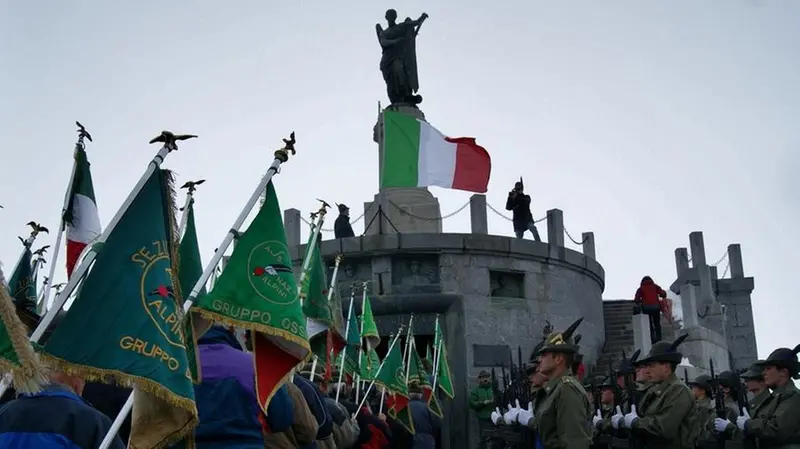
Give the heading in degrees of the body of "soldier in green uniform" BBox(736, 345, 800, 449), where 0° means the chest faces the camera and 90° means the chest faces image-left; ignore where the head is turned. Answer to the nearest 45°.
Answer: approximately 90°

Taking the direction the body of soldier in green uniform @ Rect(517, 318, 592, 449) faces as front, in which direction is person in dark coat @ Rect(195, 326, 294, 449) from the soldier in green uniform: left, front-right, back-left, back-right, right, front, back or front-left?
front-left

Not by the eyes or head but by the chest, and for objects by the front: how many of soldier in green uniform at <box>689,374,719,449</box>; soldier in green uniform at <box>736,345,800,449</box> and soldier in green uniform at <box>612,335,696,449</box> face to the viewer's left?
3

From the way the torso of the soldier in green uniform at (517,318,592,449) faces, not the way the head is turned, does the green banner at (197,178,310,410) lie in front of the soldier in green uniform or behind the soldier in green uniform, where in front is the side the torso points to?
in front

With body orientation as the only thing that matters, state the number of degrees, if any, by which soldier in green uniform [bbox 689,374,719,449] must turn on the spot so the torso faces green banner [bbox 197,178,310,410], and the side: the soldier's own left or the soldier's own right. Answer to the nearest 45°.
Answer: approximately 45° to the soldier's own left

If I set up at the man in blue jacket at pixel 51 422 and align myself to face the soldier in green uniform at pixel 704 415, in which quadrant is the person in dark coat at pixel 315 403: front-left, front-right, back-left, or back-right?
front-left

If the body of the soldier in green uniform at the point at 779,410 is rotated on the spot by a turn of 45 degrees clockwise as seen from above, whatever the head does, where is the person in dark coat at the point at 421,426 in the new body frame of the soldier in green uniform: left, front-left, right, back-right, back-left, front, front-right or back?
front

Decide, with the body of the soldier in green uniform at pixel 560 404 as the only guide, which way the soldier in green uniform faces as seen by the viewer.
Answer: to the viewer's left

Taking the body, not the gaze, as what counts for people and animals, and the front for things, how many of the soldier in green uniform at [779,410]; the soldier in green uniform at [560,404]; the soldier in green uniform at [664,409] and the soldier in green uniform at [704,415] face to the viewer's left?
4

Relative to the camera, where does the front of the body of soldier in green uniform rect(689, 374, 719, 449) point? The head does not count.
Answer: to the viewer's left

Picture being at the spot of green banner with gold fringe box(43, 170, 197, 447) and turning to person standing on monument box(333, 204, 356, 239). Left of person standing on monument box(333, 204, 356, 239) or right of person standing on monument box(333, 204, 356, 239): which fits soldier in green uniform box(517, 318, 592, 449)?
right

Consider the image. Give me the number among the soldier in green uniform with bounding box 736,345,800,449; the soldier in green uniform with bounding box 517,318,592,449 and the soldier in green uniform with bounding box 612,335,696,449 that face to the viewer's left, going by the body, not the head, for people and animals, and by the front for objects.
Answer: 3

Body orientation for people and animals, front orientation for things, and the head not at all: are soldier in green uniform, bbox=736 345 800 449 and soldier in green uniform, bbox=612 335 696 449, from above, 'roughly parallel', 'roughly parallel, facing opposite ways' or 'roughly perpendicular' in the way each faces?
roughly parallel

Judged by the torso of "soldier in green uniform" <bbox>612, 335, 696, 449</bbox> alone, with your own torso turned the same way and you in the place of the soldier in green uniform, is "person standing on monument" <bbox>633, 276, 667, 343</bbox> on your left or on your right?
on your right

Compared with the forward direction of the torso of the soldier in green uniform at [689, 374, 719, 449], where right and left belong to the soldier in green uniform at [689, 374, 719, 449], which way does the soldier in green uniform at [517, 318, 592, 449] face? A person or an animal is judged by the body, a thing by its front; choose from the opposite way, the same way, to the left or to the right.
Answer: the same way

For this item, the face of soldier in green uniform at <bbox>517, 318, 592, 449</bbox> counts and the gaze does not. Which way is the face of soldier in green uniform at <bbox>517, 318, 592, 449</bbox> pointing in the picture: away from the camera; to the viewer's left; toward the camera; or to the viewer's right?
to the viewer's left
